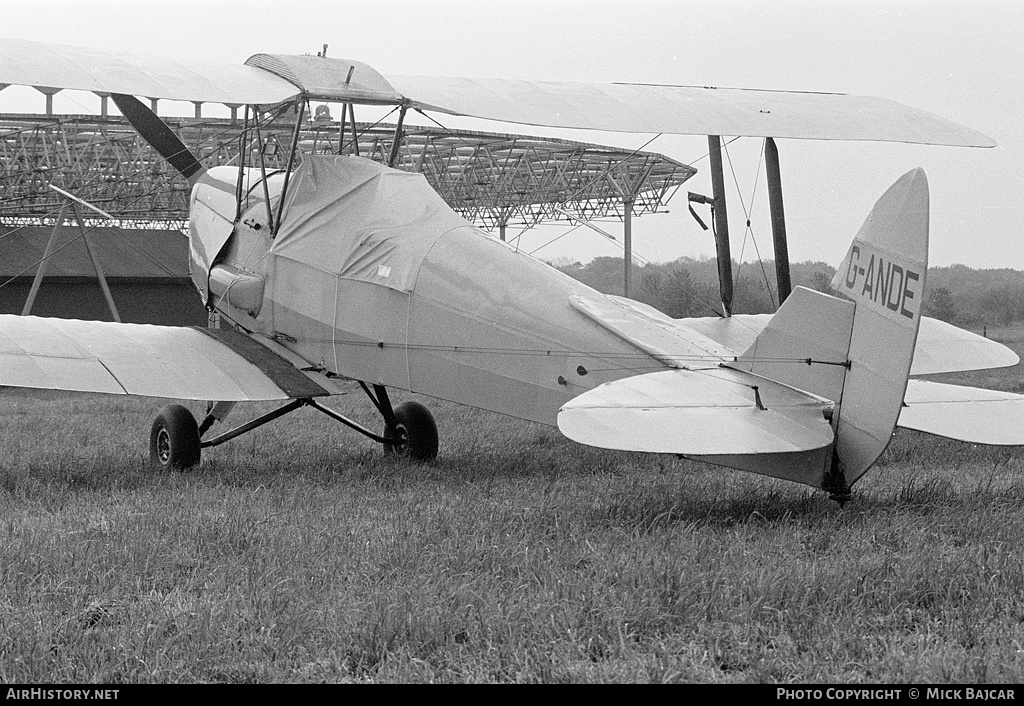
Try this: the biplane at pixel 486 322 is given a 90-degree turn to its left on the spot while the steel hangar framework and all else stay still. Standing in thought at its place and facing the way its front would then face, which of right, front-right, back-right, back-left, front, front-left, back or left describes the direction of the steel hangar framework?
back-right

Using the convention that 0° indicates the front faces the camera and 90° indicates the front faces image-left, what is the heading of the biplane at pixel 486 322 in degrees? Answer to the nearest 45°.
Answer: approximately 135°
